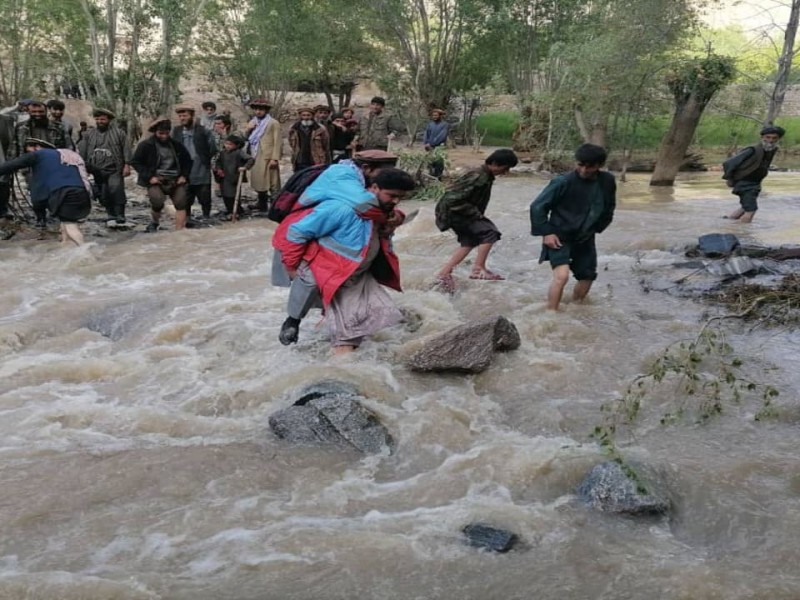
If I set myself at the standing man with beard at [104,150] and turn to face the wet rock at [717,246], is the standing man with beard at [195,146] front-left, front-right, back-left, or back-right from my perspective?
front-left

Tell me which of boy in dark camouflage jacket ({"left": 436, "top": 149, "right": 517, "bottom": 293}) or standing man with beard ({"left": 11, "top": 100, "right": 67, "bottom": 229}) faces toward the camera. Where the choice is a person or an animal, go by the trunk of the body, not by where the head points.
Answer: the standing man with beard

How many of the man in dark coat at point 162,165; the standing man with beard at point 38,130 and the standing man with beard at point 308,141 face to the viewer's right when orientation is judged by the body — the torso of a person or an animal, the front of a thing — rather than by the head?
0

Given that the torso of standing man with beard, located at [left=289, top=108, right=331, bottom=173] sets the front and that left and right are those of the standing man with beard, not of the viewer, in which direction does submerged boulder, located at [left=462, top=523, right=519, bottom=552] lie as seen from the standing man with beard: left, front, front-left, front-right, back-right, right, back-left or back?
front

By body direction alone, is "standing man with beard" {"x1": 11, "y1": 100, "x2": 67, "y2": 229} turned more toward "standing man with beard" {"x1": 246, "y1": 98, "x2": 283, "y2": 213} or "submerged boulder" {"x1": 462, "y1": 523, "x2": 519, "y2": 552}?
the submerged boulder

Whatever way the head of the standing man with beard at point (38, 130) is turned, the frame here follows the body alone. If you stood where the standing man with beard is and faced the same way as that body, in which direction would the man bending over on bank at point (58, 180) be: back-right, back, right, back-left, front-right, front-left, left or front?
front

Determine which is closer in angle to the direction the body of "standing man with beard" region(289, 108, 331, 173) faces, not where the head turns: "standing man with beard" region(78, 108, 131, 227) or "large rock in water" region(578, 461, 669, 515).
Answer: the large rock in water

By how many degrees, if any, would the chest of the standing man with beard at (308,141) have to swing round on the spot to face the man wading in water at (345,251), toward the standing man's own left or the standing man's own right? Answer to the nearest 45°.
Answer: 0° — they already face them

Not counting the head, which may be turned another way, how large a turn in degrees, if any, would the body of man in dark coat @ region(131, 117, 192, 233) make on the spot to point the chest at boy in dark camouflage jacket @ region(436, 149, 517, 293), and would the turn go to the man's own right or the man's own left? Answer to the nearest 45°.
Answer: approximately 45° to the man's own left

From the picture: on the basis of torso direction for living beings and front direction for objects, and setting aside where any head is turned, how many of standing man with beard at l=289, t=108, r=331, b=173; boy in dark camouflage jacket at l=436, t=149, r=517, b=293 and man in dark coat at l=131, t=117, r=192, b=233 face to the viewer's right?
1

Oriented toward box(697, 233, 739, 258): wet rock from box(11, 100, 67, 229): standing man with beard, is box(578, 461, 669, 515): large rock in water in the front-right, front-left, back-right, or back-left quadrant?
front-right

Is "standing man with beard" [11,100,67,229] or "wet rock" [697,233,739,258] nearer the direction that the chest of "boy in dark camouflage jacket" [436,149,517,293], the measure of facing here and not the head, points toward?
the wet rock

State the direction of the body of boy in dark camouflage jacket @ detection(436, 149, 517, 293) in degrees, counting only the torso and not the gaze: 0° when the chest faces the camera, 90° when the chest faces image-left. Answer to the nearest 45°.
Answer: approximately 270°

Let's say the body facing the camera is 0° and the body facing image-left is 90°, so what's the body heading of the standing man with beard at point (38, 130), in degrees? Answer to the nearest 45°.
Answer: approximately 0°

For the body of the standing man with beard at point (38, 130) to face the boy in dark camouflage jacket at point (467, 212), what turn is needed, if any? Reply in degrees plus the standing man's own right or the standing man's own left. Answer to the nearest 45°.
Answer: approximately 45° to the standing man's own left

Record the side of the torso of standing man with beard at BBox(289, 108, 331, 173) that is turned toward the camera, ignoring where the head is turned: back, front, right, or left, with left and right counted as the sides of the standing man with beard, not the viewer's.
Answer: front
